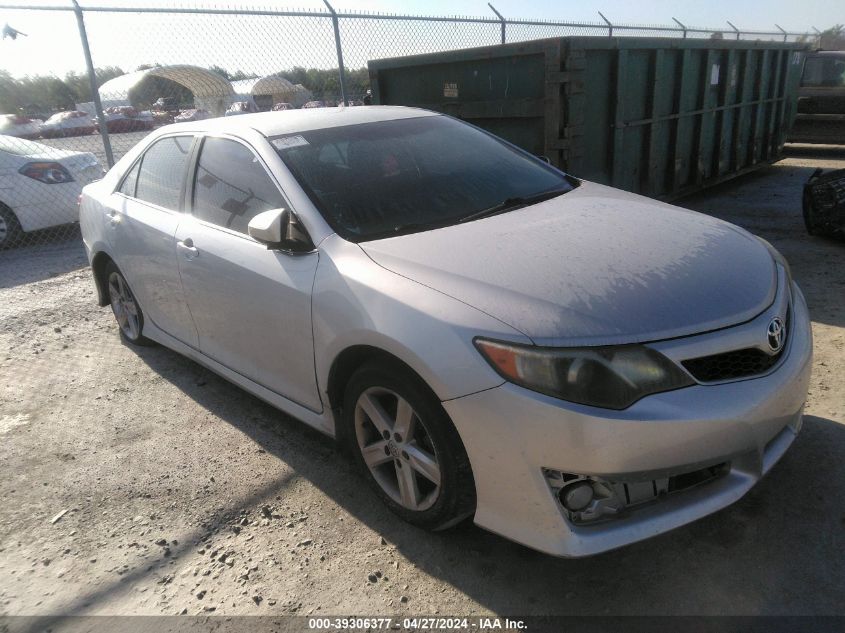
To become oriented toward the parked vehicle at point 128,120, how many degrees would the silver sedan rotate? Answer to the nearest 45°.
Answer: approximately 180°

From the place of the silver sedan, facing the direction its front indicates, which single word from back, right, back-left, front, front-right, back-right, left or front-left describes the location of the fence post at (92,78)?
back

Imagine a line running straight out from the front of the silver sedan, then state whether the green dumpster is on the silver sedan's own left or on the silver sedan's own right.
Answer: on the silver sedan's own left

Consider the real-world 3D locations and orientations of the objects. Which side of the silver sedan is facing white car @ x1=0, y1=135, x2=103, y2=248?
back

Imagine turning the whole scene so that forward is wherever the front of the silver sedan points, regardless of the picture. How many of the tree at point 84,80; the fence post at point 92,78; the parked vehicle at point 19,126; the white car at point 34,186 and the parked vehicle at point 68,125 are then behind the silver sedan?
5

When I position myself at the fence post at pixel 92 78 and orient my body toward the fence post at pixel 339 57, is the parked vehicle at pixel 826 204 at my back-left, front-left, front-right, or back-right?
front-right

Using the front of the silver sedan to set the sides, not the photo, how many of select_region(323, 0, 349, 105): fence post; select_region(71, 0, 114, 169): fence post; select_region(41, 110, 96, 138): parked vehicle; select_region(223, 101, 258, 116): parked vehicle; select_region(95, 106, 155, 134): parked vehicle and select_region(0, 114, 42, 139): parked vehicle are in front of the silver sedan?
0

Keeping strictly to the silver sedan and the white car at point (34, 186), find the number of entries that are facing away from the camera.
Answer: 0

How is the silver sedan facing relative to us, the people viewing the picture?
facing the viewer and to the right of the viewer

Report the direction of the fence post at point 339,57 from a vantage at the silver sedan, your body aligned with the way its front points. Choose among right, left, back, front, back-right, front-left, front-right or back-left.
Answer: back-left

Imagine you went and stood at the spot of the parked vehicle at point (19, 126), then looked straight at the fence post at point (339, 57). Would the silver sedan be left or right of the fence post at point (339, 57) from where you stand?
right

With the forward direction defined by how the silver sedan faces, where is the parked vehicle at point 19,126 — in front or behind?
behind
